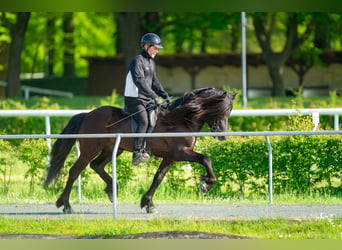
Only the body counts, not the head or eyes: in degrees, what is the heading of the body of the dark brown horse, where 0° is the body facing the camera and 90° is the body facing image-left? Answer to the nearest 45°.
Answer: approximately 270°

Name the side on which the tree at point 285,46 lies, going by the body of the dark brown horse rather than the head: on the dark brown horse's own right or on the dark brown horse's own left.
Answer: on the dark brown horse's own left

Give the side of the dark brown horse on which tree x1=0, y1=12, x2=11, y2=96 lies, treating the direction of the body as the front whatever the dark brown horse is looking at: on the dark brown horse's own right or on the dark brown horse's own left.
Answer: on the dark brown horse's own left
